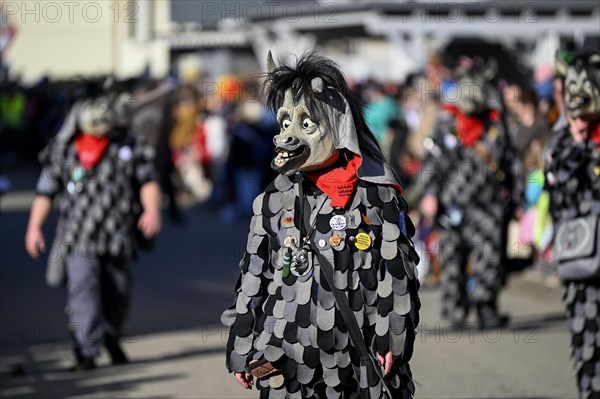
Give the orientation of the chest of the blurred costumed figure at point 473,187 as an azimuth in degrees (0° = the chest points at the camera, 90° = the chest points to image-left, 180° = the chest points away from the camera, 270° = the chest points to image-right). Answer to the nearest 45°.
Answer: approximately 0°

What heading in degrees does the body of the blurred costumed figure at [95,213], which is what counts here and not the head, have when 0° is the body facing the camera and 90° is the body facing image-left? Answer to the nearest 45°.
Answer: approximately 0°

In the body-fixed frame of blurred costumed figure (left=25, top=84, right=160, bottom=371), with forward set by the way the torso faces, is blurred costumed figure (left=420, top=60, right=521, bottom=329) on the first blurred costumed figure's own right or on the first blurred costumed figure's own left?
on the first blurred costumed figure's own left

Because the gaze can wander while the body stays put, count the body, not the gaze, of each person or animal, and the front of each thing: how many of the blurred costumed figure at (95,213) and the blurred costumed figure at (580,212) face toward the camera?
2

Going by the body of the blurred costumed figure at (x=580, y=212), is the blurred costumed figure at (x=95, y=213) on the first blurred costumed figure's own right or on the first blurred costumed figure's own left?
on the first blurred costumed figure's own right

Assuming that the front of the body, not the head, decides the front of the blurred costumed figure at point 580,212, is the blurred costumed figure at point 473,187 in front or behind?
behind

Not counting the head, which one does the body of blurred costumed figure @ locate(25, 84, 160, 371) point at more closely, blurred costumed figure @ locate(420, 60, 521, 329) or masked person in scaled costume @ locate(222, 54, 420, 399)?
the masked person in scaled costume
